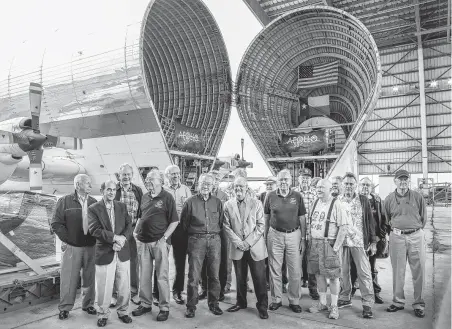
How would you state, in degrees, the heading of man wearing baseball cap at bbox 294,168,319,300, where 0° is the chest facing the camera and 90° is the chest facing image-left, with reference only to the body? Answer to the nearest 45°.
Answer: approximately 0°

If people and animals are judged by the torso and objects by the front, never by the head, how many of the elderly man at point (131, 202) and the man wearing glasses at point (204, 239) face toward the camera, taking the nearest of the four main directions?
2

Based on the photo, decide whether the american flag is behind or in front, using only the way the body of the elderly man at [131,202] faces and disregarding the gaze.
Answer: behind

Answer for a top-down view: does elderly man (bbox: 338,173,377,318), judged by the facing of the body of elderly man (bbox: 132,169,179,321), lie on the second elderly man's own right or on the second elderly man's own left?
on the second elderly man's own left
